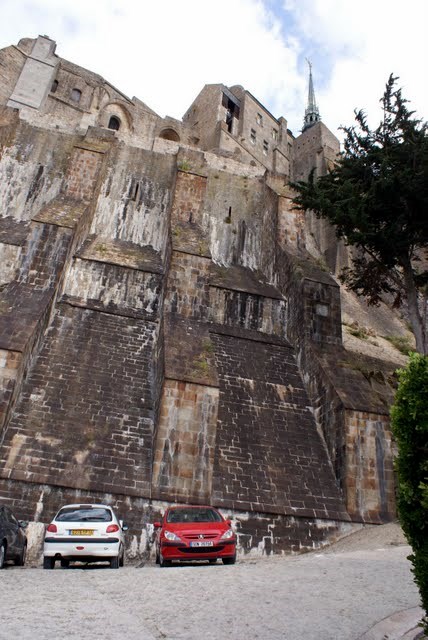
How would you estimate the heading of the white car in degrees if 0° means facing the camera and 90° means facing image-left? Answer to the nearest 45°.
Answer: approximately 180°

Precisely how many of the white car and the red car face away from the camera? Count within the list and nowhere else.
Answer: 1

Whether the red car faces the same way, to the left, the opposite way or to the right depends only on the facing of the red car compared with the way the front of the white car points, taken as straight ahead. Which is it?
the opposite way

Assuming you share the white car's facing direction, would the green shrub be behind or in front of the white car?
behind

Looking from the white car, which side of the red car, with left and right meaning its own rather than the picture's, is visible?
right

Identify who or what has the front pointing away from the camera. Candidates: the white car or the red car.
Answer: the white car

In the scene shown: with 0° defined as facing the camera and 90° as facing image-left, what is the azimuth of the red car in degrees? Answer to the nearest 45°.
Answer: approximately 0°

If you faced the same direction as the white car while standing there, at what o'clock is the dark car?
The dark car is roughly at 10 o'clock from the white car.
